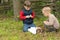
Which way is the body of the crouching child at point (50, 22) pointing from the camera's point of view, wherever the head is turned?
to the viewer's left

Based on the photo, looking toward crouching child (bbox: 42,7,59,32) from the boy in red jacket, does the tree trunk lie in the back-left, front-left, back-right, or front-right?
back-left

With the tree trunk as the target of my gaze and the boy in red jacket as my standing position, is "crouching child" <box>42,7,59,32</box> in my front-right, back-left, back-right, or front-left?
back-right

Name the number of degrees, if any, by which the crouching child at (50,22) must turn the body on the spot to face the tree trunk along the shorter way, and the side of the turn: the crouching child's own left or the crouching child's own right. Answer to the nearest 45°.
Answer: approximately 45° to the crouching child's own right
